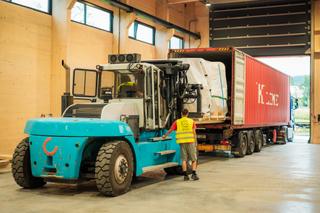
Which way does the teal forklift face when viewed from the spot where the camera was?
facing away from the viewer and to the right of the viewer

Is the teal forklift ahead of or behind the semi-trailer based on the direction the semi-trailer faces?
behind

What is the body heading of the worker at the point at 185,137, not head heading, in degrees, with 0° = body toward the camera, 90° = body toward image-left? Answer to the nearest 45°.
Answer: approximately 180°

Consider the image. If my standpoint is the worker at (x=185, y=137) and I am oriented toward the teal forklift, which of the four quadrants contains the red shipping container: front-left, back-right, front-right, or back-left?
back-right

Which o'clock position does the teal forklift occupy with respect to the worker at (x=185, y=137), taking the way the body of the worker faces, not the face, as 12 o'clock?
The teal forklift is roughly at 8 o'clock from the worker.

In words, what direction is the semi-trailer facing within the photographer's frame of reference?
facing away from the viewer and to the right of the viewer

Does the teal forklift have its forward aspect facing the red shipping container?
yes

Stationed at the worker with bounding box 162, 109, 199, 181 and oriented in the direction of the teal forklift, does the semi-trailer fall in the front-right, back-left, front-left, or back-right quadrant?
back-right
